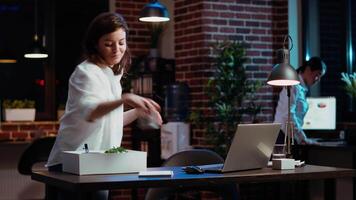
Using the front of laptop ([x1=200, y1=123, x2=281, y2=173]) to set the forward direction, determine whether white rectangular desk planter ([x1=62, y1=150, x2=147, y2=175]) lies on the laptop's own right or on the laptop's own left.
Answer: on the laptop's own left

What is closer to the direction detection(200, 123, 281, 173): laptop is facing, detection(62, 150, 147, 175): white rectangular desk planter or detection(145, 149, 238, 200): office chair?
the office chair

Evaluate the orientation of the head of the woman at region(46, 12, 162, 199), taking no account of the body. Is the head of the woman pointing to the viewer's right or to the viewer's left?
to the viewer's right

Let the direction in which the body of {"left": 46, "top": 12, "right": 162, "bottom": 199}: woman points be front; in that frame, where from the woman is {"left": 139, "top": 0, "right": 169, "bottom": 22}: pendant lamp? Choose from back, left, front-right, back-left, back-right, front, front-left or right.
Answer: back-left

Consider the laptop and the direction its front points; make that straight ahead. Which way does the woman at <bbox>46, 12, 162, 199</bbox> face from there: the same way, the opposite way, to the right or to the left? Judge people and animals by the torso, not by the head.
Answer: the opposite way

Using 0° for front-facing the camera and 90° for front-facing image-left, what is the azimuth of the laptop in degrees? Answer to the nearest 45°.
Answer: approximately 135°
